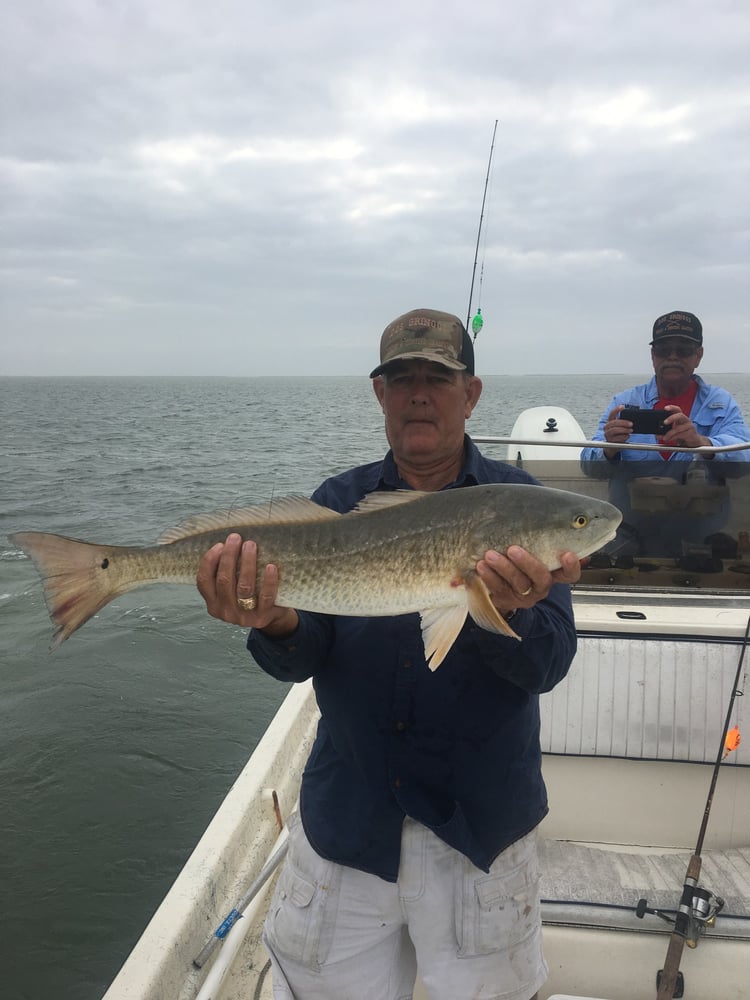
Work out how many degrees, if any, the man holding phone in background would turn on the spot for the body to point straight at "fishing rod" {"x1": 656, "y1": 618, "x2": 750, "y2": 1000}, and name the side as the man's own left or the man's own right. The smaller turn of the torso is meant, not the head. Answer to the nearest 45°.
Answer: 0° — they already face it

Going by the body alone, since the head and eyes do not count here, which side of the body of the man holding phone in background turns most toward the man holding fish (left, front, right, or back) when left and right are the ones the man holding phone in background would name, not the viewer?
front

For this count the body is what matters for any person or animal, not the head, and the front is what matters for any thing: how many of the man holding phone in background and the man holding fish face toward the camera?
2

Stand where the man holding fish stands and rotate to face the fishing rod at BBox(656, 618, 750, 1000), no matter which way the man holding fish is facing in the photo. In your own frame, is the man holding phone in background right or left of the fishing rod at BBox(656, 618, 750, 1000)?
left

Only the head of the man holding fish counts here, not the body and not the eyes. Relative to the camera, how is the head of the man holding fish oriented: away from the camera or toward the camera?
toward the camera

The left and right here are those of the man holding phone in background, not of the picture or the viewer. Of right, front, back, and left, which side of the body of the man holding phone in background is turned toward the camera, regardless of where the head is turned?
front

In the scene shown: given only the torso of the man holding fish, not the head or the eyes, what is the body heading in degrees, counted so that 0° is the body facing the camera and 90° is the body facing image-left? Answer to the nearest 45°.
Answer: approximately 0°

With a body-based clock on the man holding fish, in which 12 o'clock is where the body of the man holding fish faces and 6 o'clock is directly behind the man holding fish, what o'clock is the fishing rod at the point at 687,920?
The fishing rod is roughly at 8 o'clock from the man holding fish.

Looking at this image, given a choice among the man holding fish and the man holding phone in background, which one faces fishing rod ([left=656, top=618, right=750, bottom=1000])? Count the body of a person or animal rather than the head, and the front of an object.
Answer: the man holding phone in background

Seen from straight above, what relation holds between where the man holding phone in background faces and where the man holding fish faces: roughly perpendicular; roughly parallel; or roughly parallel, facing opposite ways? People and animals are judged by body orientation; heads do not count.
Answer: roughly parallel

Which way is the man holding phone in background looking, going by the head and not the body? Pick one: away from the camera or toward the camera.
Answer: toward the camera
